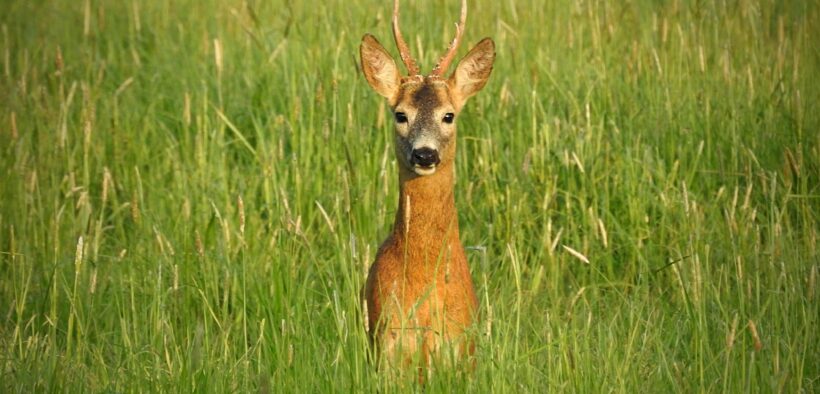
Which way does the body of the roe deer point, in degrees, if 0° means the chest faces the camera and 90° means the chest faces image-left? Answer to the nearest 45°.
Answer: approximately 0°
